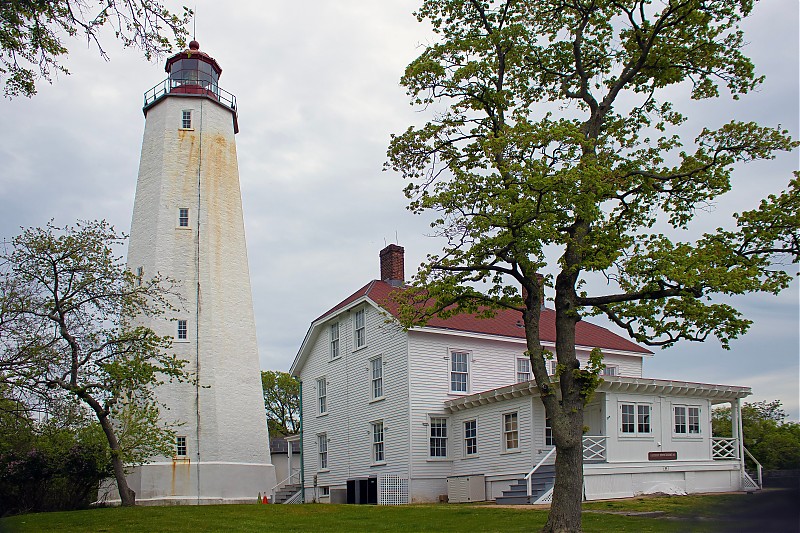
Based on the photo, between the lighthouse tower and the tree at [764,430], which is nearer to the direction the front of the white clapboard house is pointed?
the tree

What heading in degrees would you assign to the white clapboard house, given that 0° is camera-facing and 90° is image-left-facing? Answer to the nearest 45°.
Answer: approximately 315°
